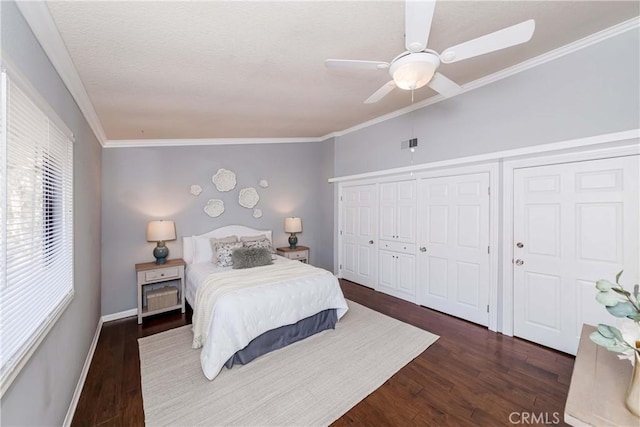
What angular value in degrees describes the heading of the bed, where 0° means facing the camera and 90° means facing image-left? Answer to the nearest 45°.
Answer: approximately 315°

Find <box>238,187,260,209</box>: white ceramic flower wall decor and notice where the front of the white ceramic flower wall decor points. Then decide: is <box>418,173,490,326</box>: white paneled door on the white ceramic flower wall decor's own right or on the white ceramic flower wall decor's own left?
on the white ceramic flower wall decor's own left

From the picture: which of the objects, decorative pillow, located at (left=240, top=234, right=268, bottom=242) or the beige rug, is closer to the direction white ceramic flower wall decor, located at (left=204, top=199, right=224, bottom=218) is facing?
the beige rug

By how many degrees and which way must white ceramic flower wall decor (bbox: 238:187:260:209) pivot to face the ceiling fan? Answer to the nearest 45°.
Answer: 0° — it already faces it

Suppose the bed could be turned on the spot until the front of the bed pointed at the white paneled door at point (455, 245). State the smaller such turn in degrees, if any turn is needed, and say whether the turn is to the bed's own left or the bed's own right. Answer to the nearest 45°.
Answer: approximately 45° to the bed's own left

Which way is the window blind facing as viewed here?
to the viewer's right

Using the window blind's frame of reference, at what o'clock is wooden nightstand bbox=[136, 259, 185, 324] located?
The wooden nightstand is roughly at 10 o'clock from the window blind.

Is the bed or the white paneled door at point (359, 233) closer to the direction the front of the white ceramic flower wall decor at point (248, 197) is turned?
the bed
